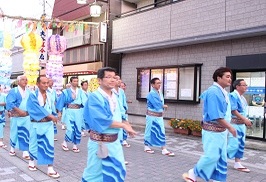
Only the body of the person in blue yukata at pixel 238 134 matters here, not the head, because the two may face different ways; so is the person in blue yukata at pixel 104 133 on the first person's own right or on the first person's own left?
on the first person's own right

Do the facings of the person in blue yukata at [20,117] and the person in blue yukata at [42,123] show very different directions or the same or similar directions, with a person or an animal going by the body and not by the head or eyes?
same or similar directions

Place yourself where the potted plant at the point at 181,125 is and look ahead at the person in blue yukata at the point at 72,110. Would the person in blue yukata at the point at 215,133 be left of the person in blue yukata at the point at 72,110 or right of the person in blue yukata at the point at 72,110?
left

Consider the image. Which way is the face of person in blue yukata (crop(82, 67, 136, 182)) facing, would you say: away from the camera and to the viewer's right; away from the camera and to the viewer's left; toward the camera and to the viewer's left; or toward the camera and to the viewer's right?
toward the camera and to the viewer's right

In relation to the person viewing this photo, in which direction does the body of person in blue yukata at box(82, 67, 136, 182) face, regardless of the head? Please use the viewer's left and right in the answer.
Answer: facing the viewer and to the right of the viewer

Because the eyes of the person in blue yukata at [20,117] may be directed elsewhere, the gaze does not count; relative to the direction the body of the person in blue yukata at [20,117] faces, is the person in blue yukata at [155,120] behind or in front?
in front

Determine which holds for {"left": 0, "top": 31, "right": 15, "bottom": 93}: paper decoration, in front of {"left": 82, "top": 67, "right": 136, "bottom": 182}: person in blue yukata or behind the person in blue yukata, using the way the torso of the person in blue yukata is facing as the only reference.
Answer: behind

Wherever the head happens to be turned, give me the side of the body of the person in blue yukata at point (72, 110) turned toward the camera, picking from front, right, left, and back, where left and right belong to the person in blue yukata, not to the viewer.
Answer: front
